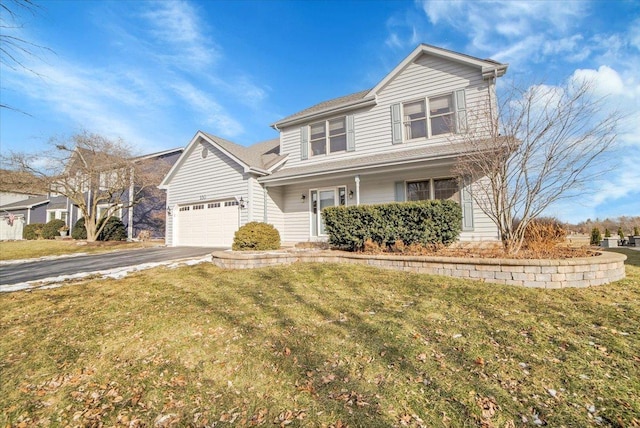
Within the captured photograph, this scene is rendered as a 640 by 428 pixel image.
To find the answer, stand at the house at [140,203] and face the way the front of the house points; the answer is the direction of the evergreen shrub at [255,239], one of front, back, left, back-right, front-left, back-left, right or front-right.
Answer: front-left

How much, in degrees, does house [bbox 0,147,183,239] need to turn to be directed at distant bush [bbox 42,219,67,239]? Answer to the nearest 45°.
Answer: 0° — it already faces it

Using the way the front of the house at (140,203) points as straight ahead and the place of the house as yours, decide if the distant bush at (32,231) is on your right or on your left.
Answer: on your right

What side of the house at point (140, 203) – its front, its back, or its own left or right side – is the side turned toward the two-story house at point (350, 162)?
left

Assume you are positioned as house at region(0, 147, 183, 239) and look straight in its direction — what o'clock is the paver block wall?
The paver block wall is roughly at 10 o'clock from the house.

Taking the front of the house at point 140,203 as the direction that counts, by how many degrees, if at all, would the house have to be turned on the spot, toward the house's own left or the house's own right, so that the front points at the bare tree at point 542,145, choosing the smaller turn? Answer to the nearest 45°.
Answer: approximately 45° to the house's own left

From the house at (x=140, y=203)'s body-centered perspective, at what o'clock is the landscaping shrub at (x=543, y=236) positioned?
The landscaping shrub is roughly at 10 o'clock from the house.

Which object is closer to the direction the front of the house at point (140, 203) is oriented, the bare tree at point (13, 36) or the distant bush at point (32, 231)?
the bare tree

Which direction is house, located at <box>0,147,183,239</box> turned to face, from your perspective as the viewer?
facing the viewer and to the left of the viewer
